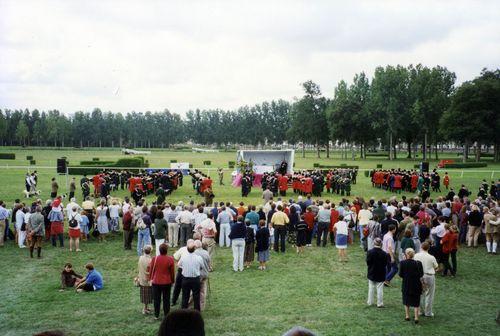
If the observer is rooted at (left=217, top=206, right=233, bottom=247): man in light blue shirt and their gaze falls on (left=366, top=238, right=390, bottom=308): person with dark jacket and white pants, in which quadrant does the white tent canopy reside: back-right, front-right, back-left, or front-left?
back-left

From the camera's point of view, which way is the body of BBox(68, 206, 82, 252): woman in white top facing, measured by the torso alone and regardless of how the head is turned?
away from the camera

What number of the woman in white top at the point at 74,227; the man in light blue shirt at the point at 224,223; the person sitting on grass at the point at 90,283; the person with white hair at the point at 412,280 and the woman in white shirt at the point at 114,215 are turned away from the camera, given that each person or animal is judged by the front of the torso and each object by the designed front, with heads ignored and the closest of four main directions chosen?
4

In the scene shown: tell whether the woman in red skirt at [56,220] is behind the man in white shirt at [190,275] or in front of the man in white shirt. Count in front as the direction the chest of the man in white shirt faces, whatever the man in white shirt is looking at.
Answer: in front

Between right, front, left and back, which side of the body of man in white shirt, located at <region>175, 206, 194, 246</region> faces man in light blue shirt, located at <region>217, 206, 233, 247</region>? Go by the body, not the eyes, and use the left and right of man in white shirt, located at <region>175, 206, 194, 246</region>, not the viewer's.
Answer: right

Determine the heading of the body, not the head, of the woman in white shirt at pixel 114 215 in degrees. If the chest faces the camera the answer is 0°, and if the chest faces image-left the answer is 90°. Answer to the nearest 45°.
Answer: approximately 180°

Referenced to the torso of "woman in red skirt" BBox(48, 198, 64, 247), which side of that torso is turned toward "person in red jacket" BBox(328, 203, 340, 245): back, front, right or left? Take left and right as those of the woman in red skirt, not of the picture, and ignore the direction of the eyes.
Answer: right

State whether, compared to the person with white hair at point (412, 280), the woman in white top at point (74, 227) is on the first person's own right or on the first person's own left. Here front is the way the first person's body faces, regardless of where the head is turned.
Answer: on the first person's own left

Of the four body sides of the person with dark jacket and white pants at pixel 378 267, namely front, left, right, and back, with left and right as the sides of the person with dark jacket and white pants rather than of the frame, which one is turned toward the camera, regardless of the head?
back

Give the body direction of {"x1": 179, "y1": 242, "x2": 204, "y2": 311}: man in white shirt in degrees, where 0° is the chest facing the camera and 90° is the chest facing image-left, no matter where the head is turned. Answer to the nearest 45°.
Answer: approximately 180°
